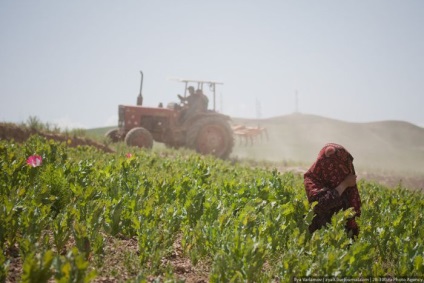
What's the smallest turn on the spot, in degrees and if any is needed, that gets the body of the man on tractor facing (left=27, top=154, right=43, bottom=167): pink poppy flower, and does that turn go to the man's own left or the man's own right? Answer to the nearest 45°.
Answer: approximately 45° to the man's own left

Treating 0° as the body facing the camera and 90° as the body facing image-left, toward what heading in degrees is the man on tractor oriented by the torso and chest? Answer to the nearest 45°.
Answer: approximately 45°
